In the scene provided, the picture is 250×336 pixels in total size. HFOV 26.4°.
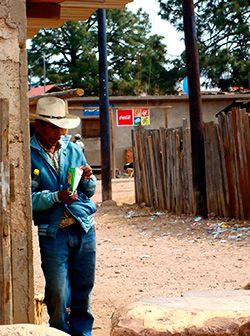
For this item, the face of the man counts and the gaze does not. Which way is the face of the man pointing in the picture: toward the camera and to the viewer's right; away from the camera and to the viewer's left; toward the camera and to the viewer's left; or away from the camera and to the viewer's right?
toward the camera and to the viewer's right

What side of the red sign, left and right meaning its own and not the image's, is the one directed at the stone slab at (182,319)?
front

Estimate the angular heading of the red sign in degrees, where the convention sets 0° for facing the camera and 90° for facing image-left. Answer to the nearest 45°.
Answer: approximately 0°

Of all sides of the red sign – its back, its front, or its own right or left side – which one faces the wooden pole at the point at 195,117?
front

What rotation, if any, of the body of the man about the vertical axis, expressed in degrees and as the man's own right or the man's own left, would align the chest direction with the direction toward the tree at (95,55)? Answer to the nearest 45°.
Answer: approximately 135° to the man's own left

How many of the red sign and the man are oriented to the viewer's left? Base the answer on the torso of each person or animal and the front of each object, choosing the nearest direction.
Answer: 0

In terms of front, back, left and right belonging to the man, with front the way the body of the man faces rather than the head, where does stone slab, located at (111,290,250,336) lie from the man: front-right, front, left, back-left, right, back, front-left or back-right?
front

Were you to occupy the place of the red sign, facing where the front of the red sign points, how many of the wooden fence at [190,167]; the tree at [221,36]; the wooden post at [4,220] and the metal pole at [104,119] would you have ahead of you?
3

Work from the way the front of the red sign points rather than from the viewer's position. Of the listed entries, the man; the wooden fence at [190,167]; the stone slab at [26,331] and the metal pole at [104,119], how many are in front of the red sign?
4

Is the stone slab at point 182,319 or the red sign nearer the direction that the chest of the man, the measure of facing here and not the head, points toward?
the stone slab

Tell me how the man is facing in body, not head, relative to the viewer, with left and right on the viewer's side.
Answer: facing the viewer and to the right of the viewer
